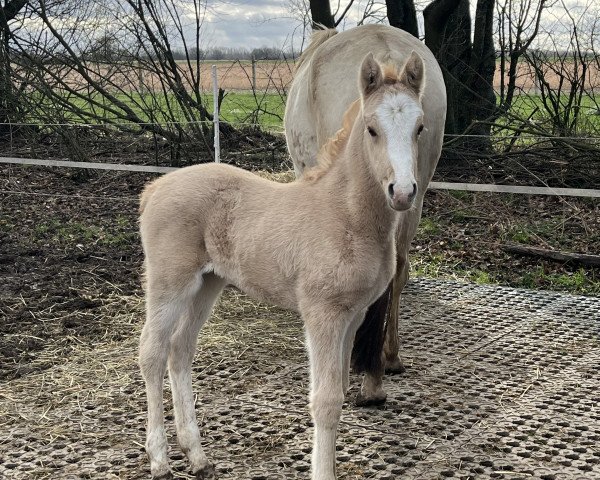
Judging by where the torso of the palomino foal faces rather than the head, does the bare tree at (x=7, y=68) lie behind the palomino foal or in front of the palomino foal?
behind

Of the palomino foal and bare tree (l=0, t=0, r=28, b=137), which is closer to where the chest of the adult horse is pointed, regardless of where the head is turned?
the bare tree

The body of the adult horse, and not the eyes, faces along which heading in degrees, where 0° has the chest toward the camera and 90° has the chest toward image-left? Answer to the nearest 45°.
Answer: approximately 135°

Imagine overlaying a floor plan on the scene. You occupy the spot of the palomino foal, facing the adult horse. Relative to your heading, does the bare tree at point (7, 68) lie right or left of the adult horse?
left

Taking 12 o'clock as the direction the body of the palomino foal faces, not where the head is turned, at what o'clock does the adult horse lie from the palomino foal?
The adult horse is roughly at 8 o'clock from the palomino foal.

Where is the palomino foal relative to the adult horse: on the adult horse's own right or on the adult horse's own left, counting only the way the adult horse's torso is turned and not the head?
on the adult horse's own left
